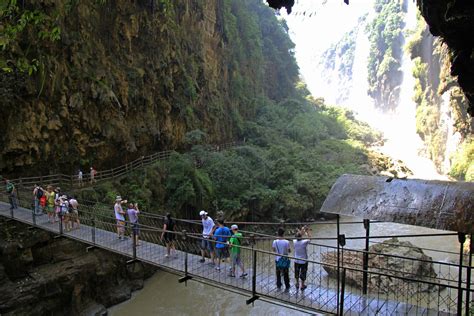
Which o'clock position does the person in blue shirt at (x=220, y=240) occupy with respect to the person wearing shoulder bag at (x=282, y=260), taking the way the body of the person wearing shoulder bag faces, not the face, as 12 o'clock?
The person in blue shirt is roughly at 10 o'clock from the person wearing shoulder bag.

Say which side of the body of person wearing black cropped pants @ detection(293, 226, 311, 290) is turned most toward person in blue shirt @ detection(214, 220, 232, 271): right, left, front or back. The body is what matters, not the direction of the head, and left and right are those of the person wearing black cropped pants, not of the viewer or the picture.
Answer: left

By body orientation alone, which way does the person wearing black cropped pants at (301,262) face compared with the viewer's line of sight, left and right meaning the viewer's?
facing away from the viewer

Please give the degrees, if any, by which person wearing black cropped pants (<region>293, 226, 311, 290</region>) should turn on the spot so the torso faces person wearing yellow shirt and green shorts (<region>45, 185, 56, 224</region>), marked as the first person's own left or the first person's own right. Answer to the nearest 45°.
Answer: approximately 45° to the first person's own left

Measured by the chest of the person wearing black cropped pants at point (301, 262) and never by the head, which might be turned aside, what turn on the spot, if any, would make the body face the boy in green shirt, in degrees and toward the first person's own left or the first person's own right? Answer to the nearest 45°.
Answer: approximately 90° to the first person's own left

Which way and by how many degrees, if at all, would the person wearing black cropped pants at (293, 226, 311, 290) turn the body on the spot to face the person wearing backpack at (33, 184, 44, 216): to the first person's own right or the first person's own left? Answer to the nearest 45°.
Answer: approximately 45° to the first person's own left

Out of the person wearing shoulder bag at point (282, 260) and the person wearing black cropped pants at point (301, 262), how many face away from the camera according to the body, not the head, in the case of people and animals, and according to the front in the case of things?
2

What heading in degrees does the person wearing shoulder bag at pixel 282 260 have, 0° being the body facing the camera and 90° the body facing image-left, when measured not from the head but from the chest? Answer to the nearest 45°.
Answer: approximately 180°

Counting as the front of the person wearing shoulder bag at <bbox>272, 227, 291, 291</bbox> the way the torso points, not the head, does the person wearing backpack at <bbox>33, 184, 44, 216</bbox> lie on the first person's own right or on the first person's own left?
on the first person's own left
